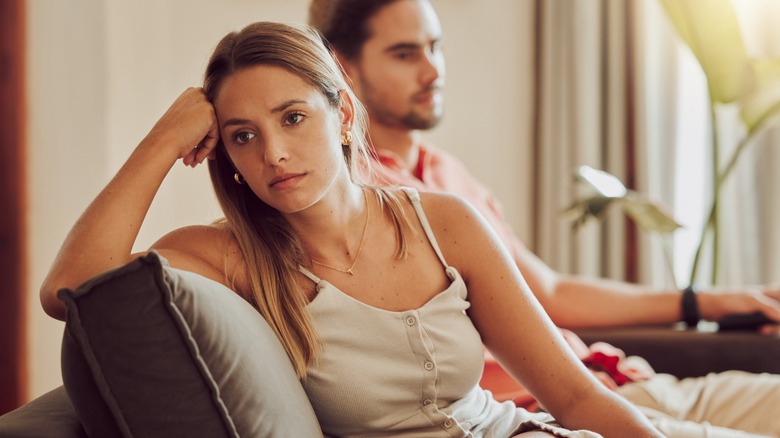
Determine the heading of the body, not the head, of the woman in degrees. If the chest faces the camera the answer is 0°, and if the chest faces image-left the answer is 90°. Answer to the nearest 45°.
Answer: approximately 0°

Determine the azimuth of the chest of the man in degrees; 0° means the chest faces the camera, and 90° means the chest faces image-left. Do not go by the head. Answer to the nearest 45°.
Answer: approximately 315°

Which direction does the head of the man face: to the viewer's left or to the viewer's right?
to the viewer's right

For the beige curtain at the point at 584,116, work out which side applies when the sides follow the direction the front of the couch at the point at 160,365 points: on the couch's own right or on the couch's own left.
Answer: on the couch's own left
